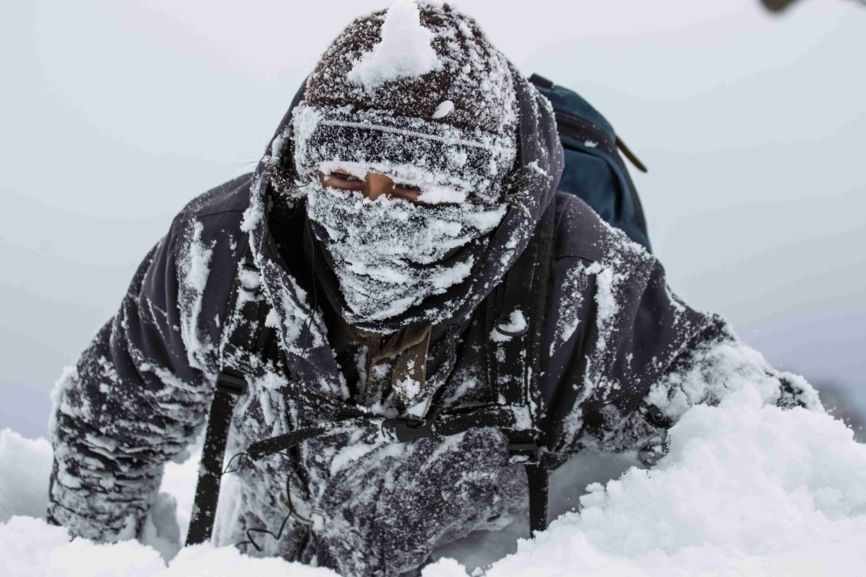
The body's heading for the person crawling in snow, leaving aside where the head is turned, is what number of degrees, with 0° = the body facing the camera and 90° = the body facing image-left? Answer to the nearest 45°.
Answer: approximately 0°

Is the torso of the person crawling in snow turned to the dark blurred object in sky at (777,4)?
no
